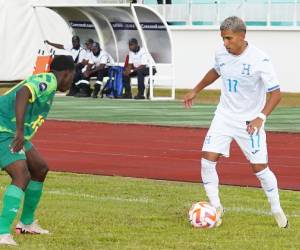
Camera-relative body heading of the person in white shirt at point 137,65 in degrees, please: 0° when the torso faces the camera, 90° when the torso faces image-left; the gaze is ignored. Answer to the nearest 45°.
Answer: approximately 45°

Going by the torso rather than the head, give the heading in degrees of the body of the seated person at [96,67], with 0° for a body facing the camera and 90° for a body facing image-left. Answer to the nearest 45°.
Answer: approximately 45°

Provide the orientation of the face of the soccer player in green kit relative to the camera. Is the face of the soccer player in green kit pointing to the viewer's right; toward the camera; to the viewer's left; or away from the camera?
to the viewer's right

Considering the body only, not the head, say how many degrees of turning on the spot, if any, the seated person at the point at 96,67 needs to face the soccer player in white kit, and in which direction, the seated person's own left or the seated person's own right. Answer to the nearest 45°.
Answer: approximately 45° to the seated person's own left

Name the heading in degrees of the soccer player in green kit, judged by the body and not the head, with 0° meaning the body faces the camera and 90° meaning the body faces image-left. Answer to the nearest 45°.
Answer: approximately 270°

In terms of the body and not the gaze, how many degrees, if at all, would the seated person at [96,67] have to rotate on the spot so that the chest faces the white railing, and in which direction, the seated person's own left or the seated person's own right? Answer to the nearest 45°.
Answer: approximately 180°
